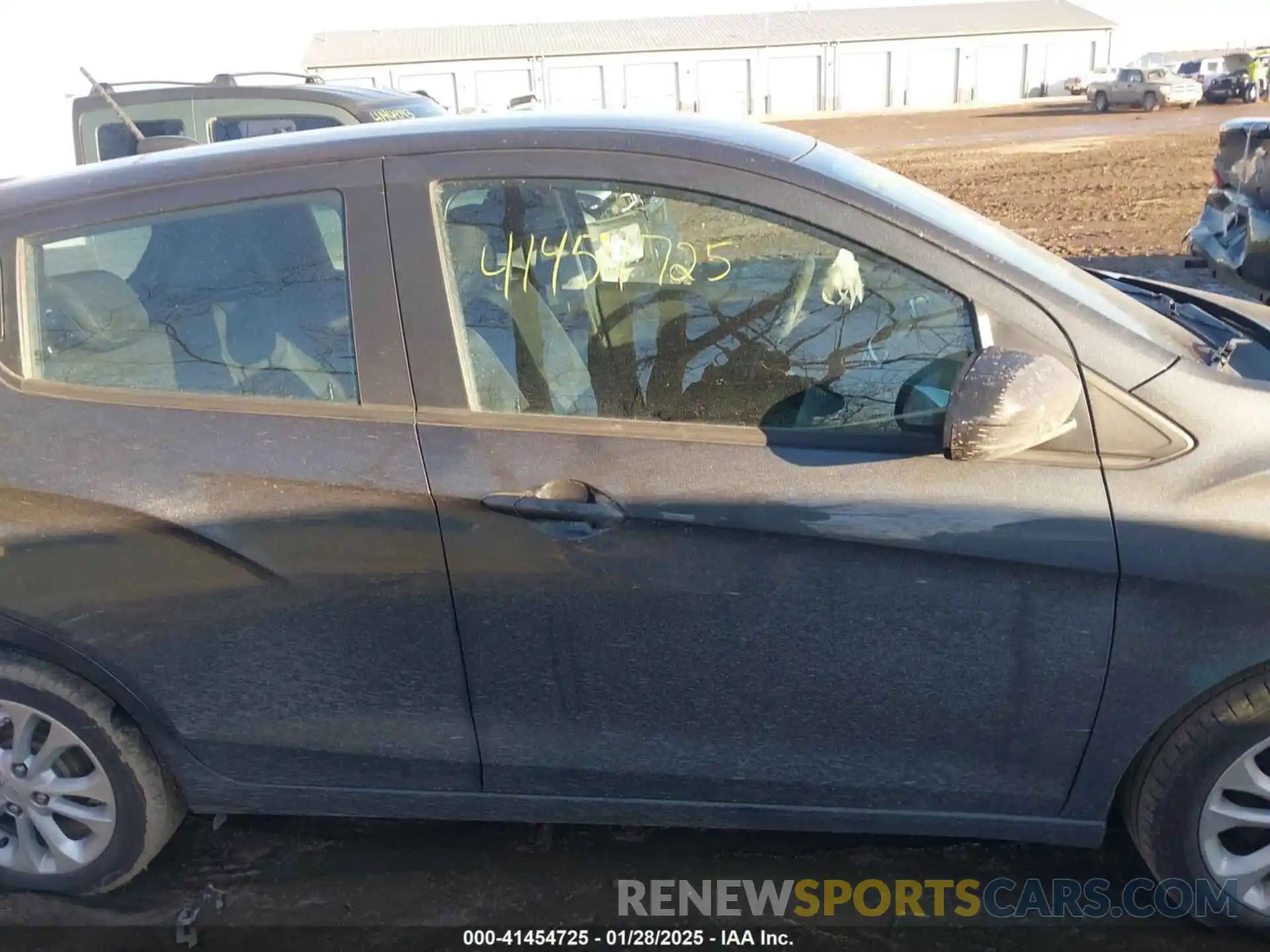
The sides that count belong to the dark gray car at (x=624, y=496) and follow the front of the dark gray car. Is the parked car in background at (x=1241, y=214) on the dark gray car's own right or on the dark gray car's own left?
on the dark gray car's own left

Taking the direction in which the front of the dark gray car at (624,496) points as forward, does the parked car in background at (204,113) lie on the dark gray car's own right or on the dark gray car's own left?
on the dark gray car's own left

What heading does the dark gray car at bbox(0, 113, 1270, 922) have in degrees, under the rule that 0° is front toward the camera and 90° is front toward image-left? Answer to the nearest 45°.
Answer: approximately 270°

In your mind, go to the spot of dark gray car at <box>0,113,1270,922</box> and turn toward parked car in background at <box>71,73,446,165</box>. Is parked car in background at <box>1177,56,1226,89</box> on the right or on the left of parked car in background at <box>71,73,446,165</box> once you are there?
right
